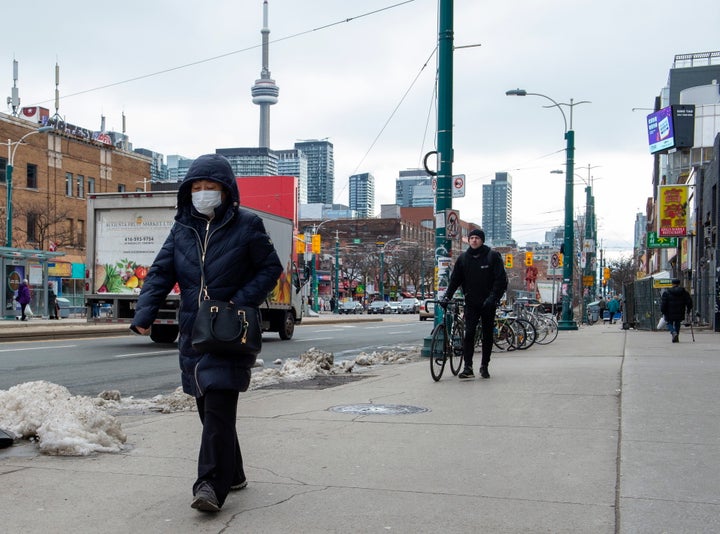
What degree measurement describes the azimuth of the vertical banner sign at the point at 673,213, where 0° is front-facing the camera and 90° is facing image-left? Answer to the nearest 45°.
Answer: approximately 0°

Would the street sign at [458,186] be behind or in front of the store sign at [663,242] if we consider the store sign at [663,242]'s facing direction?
in front

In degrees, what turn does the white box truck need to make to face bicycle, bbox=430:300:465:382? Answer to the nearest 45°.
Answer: approximately 90° to its right

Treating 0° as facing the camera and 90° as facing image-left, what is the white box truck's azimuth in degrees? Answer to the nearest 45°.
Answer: approximately 225°

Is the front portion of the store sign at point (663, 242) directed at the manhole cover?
yes

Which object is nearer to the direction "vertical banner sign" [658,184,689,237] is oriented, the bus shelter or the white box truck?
the white box truck

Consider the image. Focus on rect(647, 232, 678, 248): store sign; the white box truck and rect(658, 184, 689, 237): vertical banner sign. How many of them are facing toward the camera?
2

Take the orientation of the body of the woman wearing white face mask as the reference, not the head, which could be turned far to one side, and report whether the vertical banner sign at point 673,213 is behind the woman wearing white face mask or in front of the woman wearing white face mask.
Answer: behind

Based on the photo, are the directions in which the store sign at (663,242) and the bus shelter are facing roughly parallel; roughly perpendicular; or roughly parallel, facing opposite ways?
roughly perpendicular

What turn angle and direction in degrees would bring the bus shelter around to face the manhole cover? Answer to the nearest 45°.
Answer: approximately 45° to its right

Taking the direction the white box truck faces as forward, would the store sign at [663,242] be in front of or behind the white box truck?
in front
